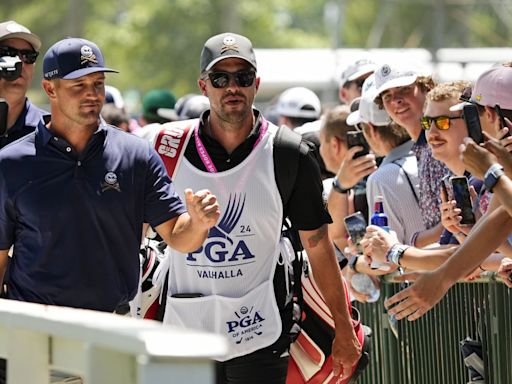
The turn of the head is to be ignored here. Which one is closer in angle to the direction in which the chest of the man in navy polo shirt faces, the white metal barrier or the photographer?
the white metal barrier

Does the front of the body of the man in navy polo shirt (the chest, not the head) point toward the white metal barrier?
yes

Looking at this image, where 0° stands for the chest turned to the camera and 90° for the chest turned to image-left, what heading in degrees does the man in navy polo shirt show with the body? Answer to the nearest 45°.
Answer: approximately 0°
